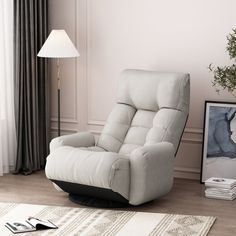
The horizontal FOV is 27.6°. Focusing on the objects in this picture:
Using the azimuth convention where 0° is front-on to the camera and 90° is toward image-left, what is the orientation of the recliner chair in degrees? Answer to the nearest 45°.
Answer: approximately 45°

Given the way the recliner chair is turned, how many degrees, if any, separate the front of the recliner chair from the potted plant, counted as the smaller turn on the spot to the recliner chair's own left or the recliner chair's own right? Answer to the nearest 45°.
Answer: approximately 135° to the recliner chair's own left

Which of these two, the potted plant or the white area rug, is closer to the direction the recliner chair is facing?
the white area rug

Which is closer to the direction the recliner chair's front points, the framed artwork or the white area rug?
the white area rug
